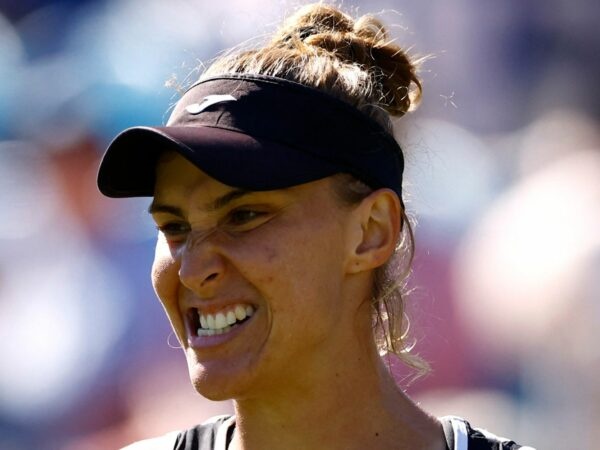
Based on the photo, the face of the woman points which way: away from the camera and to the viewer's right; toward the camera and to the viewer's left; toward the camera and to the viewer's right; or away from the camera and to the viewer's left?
toward the camera and to the viewer's left

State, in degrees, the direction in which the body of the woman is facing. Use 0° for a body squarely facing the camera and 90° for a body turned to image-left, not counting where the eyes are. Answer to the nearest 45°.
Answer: approximately 45°
